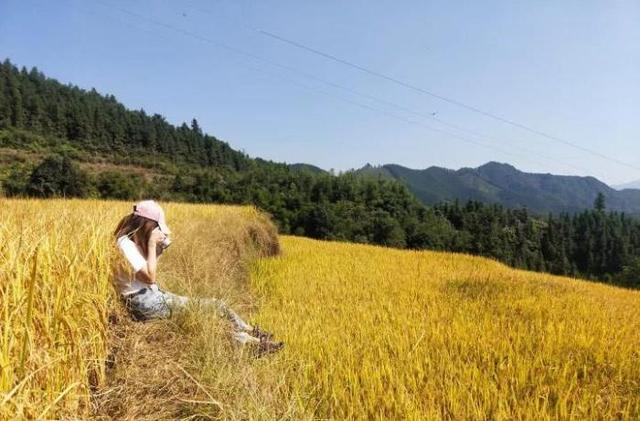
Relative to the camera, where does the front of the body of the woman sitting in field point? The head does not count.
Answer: to the viewer's right
